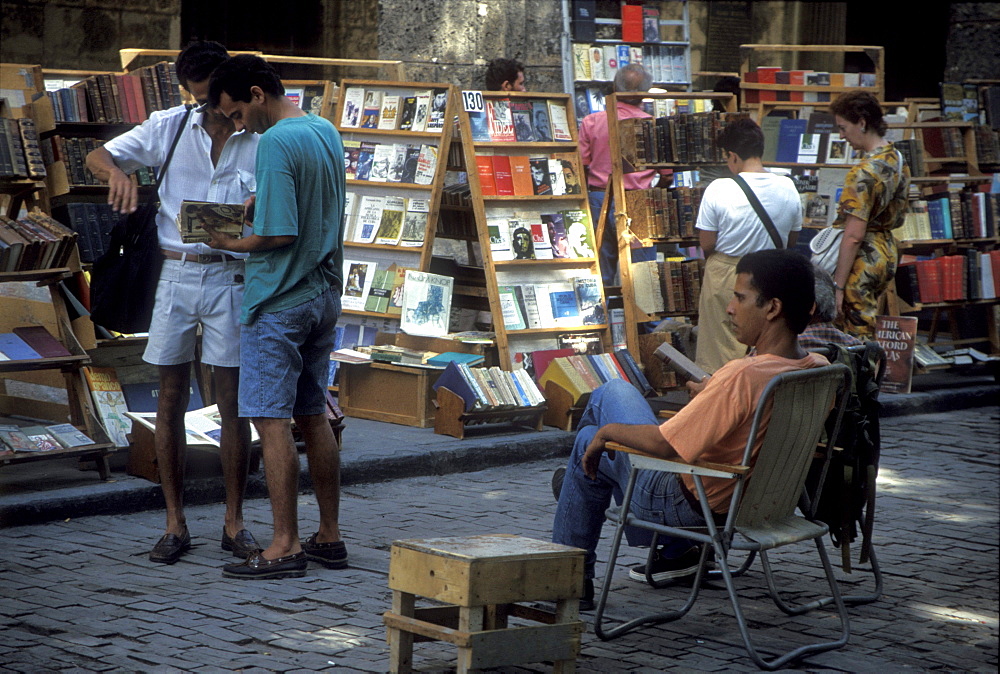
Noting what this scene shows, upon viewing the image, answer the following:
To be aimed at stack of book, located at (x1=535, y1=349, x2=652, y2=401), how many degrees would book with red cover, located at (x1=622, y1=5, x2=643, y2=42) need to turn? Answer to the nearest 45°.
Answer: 0° — it already faces it

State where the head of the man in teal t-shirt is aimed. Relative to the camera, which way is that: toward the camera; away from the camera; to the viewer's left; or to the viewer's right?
to the viewer's left

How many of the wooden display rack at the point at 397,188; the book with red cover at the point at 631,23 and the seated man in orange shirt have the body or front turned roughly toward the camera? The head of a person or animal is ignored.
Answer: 2

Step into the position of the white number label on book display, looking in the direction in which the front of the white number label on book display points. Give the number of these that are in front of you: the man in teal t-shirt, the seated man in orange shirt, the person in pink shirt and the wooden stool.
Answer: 3

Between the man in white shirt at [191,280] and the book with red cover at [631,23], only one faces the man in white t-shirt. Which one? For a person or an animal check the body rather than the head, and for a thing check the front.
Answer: the book with red cover

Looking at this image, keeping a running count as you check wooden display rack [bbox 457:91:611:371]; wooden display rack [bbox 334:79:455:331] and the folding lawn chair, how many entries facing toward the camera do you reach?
2

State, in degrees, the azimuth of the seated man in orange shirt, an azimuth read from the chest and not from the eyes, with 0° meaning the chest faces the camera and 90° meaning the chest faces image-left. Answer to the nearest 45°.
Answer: approximately 135°

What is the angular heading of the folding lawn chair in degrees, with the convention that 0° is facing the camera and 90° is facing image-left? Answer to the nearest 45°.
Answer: approximately 135°

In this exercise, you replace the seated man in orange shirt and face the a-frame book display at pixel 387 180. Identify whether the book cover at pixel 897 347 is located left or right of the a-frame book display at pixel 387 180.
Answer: right

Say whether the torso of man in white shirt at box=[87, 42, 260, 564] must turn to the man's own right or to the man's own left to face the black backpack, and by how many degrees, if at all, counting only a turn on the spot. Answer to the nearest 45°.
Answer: approximately 45° to the man's own left

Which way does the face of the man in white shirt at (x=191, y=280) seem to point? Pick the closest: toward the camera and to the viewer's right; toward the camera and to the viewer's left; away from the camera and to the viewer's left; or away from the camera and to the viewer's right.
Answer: toward the camera and to the viewer's right

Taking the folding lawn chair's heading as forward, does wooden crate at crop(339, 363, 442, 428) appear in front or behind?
in front

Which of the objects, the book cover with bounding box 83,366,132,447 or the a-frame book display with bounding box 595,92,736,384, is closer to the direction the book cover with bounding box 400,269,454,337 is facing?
the book cover
